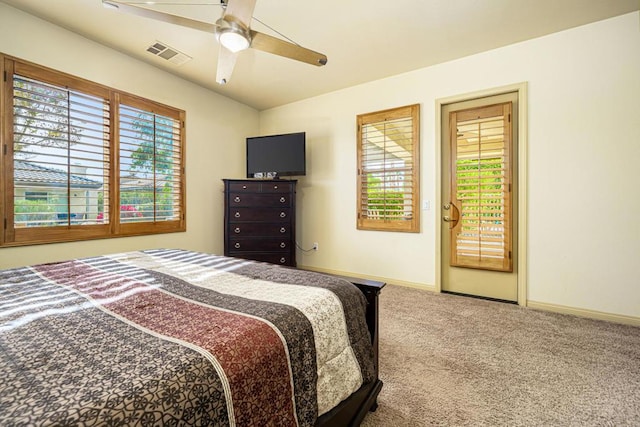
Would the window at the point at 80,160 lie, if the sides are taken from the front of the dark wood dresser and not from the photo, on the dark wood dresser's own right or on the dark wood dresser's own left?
on the dark wood dresser's own right

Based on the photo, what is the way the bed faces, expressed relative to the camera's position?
facing away from the viewer and to the right of the viewer

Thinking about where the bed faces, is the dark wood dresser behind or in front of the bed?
in front

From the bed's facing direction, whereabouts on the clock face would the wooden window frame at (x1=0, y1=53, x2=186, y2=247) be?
The wooden window frame is roughly at 10 o'clock from the bed.

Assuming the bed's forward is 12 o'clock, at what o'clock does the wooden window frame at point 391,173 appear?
The wooden window frame is roughly at 12 o'clock from the bed.

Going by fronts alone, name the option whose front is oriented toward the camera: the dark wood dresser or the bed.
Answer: the dark wood dresser

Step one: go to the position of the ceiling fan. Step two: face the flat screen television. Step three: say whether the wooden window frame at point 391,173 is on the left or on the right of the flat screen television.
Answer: right

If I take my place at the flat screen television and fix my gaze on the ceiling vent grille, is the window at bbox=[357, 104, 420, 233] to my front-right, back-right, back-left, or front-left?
back-left

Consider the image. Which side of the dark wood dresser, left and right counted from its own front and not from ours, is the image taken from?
front

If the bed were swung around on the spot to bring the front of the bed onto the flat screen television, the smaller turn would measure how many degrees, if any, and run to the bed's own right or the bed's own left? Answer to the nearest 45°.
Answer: approximately 45° to the bed's own left

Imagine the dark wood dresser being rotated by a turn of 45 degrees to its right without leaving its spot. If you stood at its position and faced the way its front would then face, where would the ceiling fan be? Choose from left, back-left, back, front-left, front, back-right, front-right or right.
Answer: front-left

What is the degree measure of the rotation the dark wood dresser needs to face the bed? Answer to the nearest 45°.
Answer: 0° — it already faces it

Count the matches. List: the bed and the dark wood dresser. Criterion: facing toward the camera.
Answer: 1
